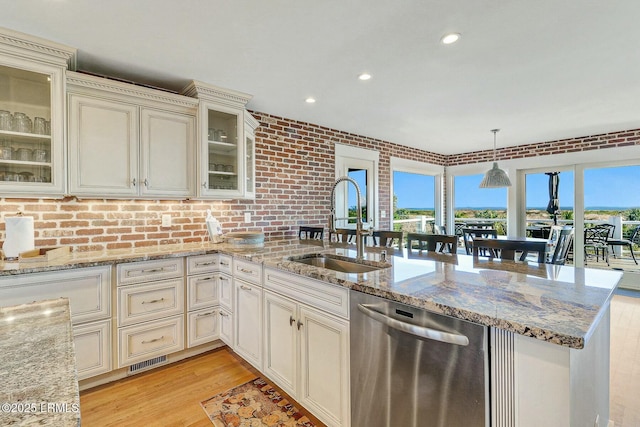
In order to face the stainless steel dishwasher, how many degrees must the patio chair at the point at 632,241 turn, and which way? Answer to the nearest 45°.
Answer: approximately 90° to its left

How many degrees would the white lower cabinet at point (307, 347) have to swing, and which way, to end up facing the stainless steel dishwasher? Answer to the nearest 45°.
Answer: approximately 90° to its left

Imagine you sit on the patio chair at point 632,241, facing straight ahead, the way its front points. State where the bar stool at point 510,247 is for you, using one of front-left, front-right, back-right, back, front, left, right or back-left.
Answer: left

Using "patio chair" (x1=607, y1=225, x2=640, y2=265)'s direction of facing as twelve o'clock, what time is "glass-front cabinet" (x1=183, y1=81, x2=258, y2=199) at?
The glass-front cabinet is roughly at 10 o'clock from the patio chair.

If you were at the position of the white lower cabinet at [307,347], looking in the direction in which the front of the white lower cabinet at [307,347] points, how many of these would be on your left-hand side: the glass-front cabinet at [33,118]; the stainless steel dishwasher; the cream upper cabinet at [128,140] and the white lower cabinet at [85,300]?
1

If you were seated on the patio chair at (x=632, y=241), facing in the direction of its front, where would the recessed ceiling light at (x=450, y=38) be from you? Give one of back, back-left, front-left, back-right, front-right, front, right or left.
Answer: left

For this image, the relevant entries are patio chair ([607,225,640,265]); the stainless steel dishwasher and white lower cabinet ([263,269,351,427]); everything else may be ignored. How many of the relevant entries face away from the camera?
0

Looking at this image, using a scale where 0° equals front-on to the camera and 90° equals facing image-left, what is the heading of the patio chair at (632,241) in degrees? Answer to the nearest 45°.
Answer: approximately 90°

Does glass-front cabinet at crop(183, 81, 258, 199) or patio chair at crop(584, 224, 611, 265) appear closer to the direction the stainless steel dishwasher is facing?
the glass-front cabinet

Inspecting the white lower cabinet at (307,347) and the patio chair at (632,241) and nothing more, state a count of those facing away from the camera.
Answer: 0

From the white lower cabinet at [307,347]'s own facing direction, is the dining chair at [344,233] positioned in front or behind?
behind
